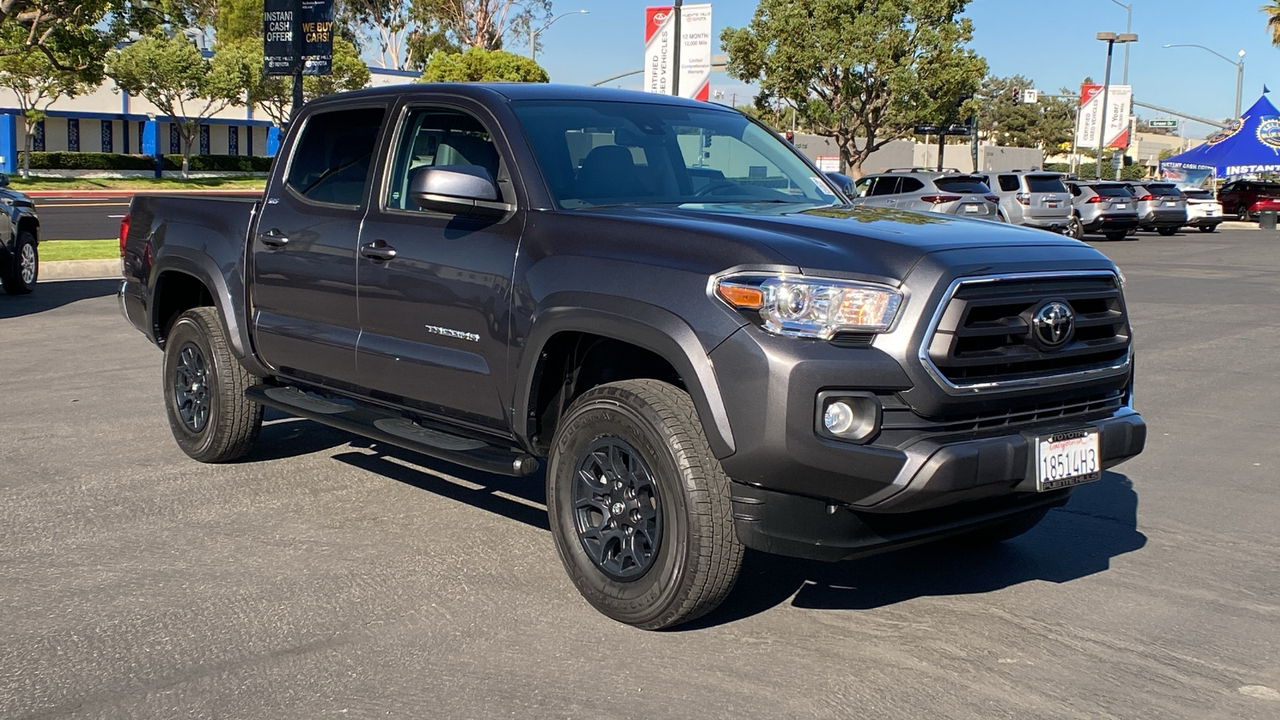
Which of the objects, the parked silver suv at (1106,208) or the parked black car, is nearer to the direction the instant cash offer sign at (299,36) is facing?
the parked black car

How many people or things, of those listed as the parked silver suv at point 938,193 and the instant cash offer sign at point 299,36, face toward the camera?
1

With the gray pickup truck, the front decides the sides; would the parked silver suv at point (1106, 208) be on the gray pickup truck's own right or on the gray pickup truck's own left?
on the gray pickup truck's own left

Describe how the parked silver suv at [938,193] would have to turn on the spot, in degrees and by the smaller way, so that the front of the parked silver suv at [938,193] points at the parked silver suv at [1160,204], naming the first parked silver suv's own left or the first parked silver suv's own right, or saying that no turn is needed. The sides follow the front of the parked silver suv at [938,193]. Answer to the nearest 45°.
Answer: approximately 90° to the first parked silver suv's own right

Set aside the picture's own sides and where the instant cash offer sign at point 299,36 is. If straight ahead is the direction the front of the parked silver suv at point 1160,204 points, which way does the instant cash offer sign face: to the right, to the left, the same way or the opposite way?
the opposite way

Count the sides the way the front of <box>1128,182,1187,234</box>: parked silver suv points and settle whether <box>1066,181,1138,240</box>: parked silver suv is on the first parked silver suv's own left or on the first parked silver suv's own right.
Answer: on the first parked silver suv's own left

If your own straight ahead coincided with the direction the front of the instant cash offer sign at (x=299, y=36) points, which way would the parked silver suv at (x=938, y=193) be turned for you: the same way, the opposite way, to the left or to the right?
the opposite way

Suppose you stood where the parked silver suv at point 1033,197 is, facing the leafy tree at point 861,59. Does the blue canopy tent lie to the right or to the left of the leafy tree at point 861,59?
right

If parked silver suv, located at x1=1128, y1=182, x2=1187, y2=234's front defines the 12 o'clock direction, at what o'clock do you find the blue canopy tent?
The blue canopy tent is roughly at 2 o'clock from the parked silver suv.

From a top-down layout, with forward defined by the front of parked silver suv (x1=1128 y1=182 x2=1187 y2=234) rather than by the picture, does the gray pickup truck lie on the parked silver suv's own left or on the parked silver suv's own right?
on the parked silver suv's own left

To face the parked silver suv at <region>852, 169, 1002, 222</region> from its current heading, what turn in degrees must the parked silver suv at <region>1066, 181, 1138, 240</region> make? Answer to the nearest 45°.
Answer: approximately 135° to its left

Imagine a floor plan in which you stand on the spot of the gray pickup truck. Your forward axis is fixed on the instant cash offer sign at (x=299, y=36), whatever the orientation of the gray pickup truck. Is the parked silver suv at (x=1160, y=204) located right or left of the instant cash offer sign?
right

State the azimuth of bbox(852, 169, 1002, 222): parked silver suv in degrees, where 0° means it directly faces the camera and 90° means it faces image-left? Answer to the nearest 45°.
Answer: approximately 135°

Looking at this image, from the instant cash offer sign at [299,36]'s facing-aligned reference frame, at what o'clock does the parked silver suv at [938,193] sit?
The parked silver suv is roughly at 8 o'clock from the instant cash offer sign.

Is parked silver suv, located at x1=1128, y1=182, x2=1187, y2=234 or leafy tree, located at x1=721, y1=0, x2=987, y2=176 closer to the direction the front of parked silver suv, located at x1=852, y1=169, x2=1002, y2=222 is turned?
the leafy tree
